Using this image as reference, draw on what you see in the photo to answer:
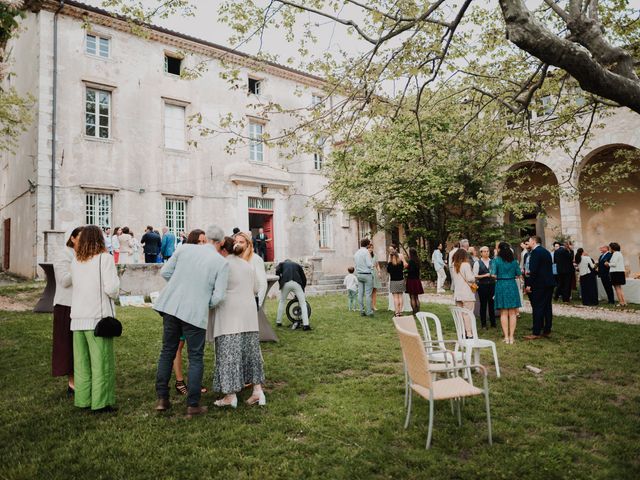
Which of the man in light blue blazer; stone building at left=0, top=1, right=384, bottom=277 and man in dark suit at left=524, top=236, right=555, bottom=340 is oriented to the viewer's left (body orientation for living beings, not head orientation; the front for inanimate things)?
the man in dark suit

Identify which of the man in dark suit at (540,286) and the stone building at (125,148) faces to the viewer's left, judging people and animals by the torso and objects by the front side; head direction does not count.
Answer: the man in dark suit

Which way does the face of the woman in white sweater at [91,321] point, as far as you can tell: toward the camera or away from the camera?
away from the camera

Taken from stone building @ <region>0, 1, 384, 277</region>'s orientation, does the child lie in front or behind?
in front

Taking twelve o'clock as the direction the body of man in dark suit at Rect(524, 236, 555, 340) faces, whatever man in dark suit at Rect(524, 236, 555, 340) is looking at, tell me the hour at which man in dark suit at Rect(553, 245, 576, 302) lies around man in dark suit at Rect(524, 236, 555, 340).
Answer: man in dark suit at Rect(553, 245, 576, 302) is roughly at 3 o'clock from man in dark suit at Rect(524, 236, 555, 340).

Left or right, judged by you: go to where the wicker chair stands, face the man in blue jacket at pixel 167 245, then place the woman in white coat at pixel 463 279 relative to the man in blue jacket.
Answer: right

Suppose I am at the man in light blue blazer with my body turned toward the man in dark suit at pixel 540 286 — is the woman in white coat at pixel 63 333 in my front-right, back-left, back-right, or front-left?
back-left

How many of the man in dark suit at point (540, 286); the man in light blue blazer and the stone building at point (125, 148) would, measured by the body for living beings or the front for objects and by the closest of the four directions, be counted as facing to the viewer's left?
1

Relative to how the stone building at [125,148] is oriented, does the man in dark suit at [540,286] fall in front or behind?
in front

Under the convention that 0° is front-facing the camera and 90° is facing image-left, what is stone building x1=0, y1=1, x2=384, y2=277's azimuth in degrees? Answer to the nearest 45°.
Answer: approximately 315°

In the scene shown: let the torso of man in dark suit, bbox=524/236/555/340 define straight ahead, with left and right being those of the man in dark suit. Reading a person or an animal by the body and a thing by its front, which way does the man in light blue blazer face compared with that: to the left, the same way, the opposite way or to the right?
to the right

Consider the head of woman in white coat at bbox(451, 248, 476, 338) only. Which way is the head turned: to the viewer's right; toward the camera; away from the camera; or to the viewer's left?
away from the camera

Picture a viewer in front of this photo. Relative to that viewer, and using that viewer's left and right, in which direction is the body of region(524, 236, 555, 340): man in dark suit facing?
facing to the left of the viewer

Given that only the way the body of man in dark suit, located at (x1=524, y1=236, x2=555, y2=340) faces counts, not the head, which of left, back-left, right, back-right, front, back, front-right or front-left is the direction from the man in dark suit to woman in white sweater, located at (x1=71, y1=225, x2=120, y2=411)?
front-left

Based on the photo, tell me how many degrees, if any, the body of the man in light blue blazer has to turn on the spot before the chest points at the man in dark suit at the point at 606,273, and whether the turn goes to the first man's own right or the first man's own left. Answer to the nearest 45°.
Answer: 0° — they already face them
